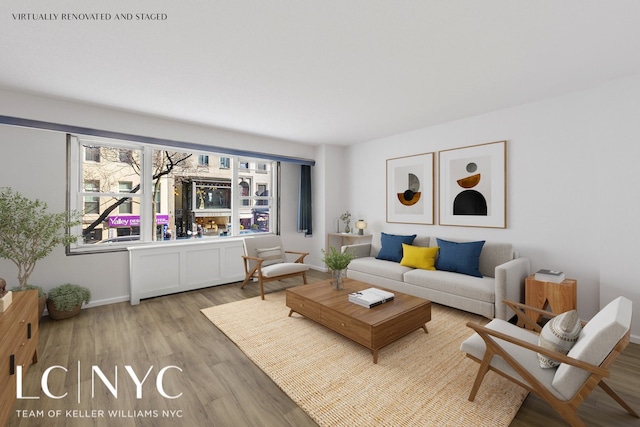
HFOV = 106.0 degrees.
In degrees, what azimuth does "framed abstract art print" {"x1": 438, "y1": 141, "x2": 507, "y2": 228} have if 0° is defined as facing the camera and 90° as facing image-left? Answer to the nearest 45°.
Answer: approximately 45°

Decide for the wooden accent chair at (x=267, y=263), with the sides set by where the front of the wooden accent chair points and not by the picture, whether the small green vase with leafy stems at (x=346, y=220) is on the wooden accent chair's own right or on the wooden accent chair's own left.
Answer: on the wooden accent chair's own left

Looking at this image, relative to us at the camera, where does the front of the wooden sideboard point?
facing to the right of the viewer

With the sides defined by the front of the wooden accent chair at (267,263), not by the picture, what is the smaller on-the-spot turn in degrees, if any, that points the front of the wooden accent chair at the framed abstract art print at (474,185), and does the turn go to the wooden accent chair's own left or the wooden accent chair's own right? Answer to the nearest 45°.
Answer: approximately 45° to the wooden accent chair's own left

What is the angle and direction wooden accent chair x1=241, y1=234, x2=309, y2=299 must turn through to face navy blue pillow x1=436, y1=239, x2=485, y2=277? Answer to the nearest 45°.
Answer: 0° — it already faces it

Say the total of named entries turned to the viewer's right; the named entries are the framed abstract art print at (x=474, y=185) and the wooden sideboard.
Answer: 1

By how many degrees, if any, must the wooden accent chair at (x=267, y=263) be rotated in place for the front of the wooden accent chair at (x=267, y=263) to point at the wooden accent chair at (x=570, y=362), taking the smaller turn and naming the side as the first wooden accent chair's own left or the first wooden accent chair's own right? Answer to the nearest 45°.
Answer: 0° — it already faces it

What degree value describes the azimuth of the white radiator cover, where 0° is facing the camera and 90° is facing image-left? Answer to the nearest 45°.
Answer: approximately 315°

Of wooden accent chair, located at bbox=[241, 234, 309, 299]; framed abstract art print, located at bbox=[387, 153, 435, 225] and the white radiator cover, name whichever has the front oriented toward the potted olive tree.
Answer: the framed abstract art print

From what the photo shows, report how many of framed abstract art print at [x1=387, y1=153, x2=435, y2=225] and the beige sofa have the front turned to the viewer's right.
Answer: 0

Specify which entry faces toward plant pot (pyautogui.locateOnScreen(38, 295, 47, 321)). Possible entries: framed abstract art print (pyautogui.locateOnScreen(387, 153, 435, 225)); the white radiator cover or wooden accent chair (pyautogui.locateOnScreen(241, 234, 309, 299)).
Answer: the framed abstract art print

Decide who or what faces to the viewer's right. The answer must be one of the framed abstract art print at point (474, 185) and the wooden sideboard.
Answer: the wooden sideboard

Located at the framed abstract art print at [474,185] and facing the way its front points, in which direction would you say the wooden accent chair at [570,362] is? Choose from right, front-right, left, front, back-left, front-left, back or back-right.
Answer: front-left
